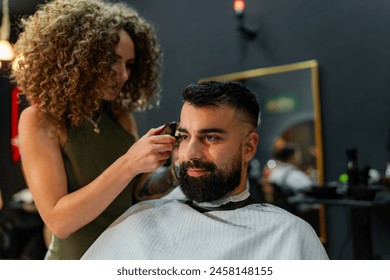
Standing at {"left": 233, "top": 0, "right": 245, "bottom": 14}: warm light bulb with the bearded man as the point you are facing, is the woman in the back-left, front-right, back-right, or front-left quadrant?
front-right

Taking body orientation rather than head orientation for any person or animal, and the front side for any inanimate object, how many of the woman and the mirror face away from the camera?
0

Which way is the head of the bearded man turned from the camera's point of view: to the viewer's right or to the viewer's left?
to the viewer's left

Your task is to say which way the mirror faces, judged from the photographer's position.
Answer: facing the viewer and to the left of the viewer

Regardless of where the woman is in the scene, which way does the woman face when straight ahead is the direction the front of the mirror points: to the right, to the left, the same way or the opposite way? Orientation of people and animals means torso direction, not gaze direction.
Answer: to the left

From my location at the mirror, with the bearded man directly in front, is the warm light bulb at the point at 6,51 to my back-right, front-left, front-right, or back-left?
front-right

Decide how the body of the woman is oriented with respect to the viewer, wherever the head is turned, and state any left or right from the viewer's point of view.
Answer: facing the viewer and to the right of the viewer
